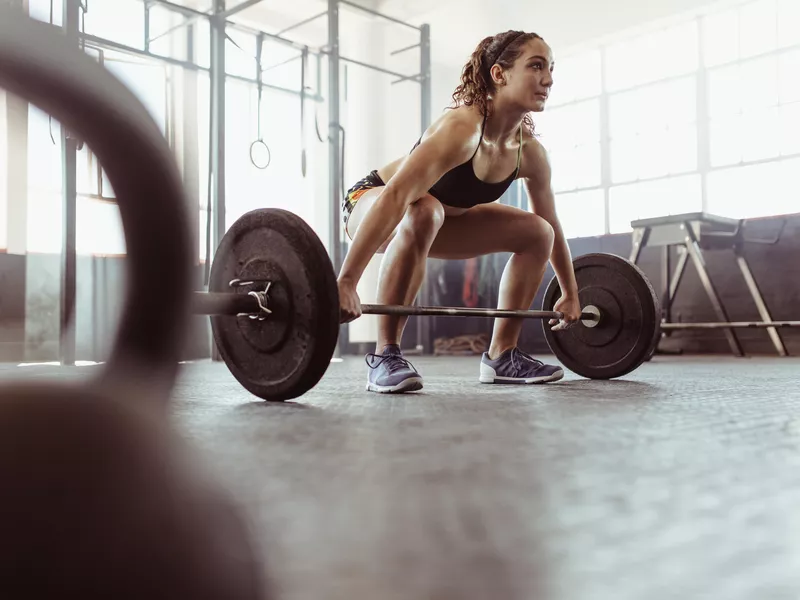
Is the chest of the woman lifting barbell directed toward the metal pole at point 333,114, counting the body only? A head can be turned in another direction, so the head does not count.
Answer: no

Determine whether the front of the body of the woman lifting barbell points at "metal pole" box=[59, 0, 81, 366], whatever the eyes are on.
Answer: no

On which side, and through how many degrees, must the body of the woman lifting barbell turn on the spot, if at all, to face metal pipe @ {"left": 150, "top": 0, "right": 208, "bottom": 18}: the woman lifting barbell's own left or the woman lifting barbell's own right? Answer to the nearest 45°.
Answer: approximately 180°

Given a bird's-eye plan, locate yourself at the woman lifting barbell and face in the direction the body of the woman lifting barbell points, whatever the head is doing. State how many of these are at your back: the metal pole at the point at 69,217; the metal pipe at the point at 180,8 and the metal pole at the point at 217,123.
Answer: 3

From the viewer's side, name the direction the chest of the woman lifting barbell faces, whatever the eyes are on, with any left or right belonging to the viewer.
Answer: facing the viewer and to the right of the viewer

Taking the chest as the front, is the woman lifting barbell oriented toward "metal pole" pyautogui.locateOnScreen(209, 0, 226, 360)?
no

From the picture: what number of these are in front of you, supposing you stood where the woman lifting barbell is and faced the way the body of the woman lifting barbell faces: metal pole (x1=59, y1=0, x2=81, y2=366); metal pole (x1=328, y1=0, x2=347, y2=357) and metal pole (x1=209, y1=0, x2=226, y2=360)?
0

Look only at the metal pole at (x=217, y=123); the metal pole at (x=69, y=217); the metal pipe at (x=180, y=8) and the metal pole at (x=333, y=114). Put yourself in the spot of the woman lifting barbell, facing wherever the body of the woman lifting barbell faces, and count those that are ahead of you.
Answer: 0

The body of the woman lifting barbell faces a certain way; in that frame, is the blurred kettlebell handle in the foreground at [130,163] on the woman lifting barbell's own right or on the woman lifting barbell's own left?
on the woman lifting barbell's own right
